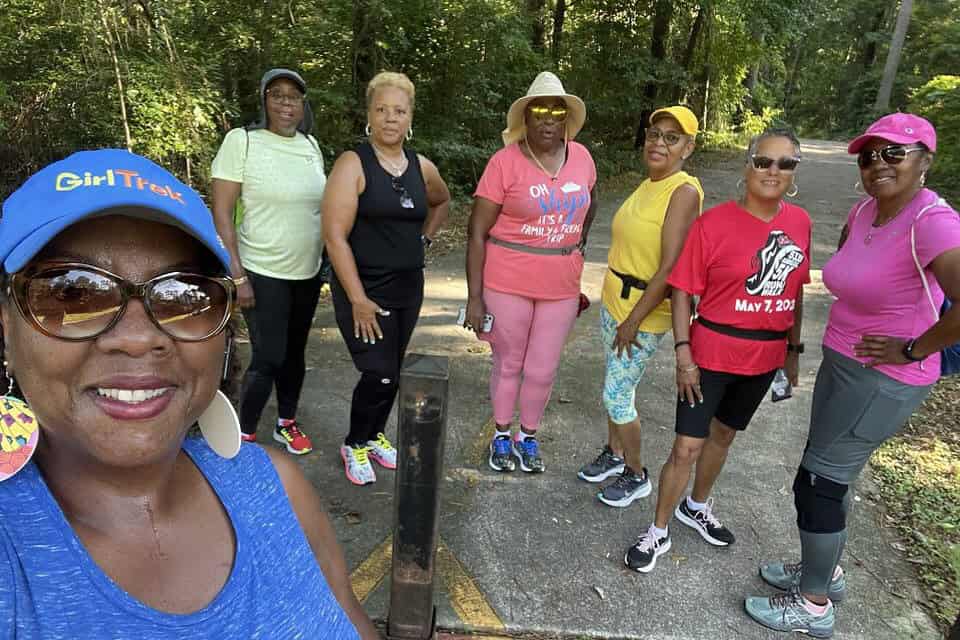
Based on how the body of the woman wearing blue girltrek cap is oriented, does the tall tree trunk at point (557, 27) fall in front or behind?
behind

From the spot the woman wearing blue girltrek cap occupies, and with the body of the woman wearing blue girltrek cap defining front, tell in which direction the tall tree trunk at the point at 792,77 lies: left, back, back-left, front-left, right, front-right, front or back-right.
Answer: back-left

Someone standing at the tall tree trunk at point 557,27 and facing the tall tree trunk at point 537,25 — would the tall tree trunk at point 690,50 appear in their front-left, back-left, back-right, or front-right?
back-left

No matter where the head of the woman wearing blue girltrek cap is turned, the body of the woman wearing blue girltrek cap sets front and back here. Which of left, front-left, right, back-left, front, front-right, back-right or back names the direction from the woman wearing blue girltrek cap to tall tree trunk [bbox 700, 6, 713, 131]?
back-left

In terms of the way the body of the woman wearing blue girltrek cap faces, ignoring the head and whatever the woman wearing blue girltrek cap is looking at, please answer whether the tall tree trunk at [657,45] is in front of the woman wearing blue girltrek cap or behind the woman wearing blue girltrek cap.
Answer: behind

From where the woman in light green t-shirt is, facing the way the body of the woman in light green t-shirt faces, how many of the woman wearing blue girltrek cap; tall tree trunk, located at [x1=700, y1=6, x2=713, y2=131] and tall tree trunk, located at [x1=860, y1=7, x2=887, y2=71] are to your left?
2

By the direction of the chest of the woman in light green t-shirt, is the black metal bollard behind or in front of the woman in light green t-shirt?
in front

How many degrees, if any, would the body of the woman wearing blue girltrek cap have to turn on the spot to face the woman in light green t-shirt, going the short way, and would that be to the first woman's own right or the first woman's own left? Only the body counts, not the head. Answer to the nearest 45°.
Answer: approximately 180°

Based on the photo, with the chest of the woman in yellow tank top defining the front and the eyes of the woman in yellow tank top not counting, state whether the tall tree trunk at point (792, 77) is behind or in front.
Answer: behind

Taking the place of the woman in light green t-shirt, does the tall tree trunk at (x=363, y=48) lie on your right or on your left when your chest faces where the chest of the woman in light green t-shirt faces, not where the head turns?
on your left

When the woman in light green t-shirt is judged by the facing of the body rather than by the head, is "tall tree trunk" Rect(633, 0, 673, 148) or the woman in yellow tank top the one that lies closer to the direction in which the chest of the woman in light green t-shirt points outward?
the woman in yellow tank top

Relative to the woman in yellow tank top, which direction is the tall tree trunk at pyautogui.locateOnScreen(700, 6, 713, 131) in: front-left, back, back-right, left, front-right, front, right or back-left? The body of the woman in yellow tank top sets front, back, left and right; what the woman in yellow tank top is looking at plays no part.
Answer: back-right

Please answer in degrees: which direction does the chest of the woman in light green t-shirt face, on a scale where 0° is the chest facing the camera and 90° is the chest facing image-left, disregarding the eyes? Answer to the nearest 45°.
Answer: approximately 315°

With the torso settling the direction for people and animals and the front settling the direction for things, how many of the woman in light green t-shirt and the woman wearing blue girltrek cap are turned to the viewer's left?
0

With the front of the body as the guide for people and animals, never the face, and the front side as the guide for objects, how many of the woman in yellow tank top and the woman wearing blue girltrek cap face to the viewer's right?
0
